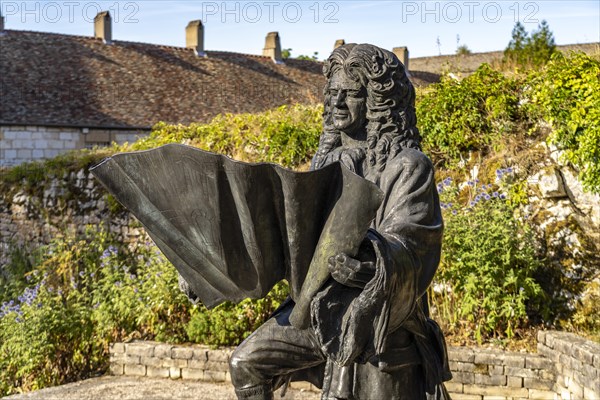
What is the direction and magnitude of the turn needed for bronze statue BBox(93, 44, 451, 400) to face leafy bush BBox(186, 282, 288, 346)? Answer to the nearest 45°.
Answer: approximately 135° to its right

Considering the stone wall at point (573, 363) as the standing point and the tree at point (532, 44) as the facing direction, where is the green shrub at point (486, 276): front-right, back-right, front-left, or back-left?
front-left

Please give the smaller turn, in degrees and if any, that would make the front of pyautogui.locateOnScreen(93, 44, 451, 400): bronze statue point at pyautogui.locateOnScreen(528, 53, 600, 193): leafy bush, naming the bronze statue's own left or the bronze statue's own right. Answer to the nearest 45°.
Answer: approximately 180°

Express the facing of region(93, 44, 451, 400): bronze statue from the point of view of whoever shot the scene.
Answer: facing the viewer and to the left of the viewer

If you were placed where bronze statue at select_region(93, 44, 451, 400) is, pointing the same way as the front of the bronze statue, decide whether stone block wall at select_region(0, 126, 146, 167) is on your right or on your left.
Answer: on your right

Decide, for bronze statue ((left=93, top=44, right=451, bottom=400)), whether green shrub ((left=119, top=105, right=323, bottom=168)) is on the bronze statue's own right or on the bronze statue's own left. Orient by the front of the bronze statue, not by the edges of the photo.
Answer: on the bronze statue's own right

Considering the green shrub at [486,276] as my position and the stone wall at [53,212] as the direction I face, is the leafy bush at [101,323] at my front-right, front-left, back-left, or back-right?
front-left

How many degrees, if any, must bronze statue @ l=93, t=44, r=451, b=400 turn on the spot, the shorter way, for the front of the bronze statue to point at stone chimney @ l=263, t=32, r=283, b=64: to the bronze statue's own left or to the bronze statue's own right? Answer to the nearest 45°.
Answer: approximately 135° to the bronze statue's own right

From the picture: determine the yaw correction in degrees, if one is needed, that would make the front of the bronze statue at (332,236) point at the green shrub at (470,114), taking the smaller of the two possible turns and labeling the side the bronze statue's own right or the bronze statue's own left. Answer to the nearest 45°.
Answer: approximately 135° to the bronze statue's own right
